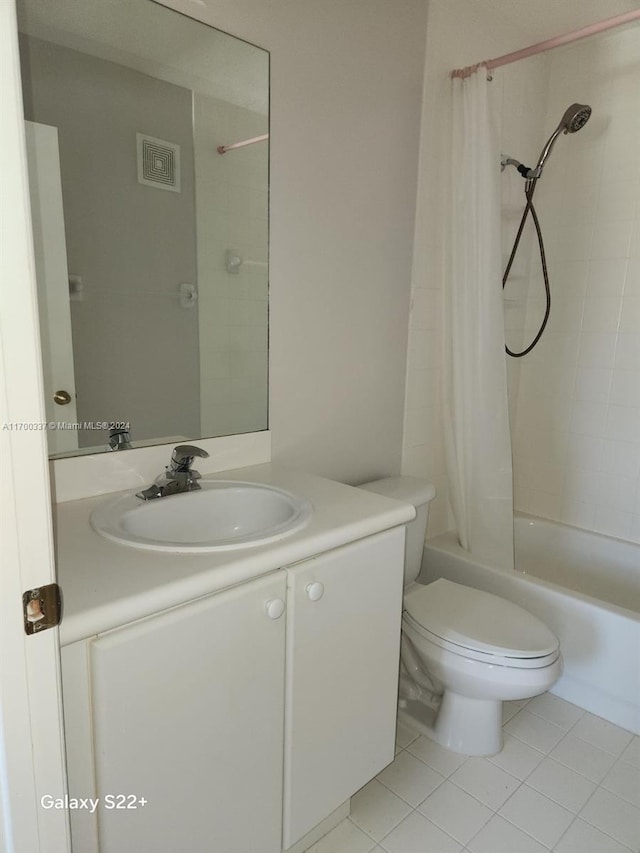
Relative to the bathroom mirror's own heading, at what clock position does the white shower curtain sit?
The white shower curtain is roughly at 10 o'clock from the bathroom mirror.

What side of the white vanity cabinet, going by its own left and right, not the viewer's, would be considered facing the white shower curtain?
left

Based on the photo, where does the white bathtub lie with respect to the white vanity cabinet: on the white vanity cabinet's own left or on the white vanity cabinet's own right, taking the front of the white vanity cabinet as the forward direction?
on the white vanity cabinet's own left

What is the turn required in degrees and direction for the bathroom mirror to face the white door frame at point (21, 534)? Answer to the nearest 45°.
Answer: approximately 45° to its right

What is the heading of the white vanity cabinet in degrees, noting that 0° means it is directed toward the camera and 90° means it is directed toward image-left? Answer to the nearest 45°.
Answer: approximately 315°

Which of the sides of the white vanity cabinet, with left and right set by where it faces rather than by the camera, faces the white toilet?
left

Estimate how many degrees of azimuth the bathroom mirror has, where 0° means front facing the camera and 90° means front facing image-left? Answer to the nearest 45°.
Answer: approximately 315°
